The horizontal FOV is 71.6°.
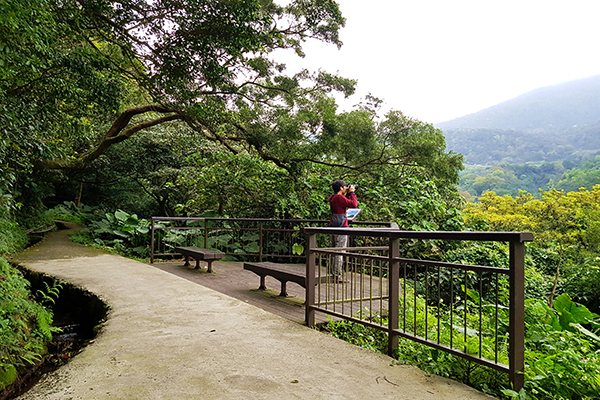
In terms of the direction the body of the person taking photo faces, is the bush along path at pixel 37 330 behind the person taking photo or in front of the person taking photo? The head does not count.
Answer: behind

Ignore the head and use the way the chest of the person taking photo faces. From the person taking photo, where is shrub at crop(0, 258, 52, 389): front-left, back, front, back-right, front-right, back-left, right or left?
back-right

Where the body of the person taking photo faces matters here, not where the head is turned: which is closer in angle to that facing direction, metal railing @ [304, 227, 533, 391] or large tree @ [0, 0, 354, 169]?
the metal railing

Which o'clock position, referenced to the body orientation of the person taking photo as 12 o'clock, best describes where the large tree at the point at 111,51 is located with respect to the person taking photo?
The large tree is roughly at 6 o'clock from the person taking photo.

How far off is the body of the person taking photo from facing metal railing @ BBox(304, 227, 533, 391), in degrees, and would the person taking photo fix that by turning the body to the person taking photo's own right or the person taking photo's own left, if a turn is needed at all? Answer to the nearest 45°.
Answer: approximately 90° to the person taking photo's own right

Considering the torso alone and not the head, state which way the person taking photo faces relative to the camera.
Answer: to the viewer's right

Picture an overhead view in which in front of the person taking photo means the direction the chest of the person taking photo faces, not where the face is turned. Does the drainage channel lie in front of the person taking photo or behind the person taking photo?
behind
